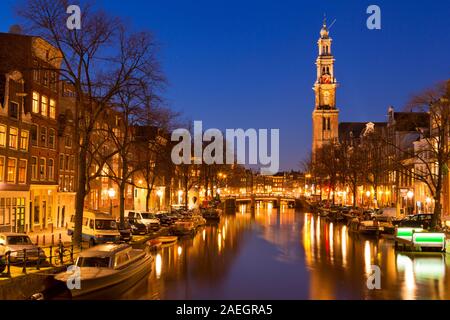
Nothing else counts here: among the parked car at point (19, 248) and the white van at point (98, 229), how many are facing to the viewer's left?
0

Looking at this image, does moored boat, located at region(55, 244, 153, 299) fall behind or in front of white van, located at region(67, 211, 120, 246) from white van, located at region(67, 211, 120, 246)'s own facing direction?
in front

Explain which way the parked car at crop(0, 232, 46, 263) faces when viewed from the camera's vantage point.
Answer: facing the viewer and to the right of the viewer

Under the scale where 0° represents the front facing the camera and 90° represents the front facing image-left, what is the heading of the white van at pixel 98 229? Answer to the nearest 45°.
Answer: approximately 315°

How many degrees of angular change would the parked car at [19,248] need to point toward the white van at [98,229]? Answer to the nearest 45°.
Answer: approximately 90° to its left

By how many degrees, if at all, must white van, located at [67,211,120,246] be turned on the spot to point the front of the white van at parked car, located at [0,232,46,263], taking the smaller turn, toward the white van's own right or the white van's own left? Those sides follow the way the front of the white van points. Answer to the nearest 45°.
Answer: approximately 45° to the white van's own right

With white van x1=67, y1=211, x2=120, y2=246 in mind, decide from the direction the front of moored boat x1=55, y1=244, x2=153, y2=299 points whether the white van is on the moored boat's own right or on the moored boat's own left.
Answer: on the moored boat's own right
